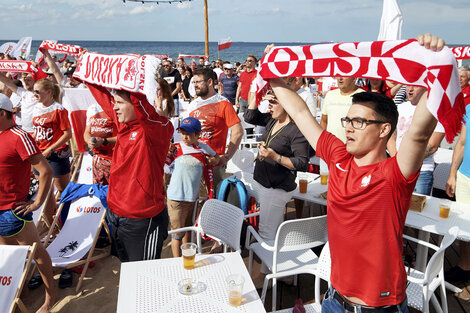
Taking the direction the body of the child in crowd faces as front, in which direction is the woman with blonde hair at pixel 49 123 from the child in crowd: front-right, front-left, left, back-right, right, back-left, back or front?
right

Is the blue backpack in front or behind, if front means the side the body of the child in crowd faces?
behind

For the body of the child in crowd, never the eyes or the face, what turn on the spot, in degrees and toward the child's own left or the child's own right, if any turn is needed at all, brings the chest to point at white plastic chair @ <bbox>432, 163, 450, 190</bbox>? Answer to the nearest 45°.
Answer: approximately 135° to the child's own left

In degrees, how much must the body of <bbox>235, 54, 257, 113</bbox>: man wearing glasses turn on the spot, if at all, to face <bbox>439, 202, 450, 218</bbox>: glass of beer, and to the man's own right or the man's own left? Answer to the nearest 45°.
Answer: approximately 45° to the man's own left

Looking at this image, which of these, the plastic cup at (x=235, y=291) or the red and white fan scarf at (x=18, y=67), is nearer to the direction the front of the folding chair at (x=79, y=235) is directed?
the plastic cup

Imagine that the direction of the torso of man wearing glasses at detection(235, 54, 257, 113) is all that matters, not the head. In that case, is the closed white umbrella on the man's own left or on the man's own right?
on the man's own left

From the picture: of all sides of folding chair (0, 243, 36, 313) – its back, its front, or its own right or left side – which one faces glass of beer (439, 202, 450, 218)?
left

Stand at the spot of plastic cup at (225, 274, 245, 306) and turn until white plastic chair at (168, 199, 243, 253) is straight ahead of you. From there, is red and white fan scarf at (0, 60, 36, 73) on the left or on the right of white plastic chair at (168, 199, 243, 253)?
left

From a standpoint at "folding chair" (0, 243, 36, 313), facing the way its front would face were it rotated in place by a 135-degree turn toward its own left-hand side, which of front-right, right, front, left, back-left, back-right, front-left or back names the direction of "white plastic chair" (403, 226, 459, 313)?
front-right

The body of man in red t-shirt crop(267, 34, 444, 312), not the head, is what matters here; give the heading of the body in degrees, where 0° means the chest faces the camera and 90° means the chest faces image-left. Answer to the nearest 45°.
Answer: approximately 45°

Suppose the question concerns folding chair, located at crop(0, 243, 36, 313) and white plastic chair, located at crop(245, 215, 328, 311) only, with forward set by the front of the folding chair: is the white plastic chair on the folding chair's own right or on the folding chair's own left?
on the folding chair's own left
